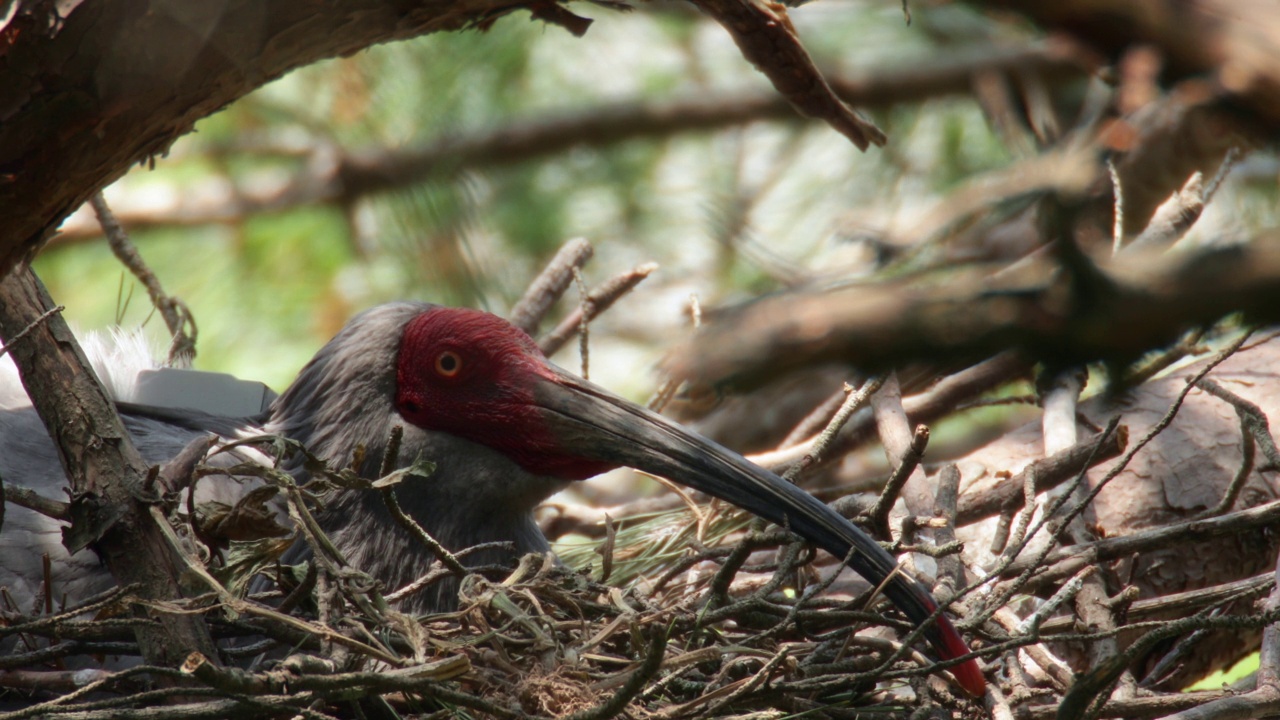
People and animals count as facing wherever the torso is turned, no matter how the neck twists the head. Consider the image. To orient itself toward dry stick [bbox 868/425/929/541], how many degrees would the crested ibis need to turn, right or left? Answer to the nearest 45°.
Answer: approximately 45° to its right

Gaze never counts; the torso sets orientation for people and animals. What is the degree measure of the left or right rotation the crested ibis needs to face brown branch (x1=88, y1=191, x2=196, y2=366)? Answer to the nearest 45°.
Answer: approximately 135° to its left

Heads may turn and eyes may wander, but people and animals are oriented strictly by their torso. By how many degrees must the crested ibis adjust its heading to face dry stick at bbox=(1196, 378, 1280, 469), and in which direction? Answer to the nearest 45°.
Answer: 0° — it already faces it

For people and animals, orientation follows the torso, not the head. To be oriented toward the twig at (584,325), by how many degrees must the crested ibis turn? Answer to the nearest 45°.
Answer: approximately 45° to its left

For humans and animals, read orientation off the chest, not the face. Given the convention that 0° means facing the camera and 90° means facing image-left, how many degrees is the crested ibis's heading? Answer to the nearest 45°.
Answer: approximately 270°

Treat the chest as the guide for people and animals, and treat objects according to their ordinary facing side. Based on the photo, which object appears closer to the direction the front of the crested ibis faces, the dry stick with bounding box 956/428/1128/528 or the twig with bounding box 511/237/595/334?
the dry stick

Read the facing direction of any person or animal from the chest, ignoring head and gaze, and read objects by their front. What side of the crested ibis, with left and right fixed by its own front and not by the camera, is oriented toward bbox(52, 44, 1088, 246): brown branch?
left
